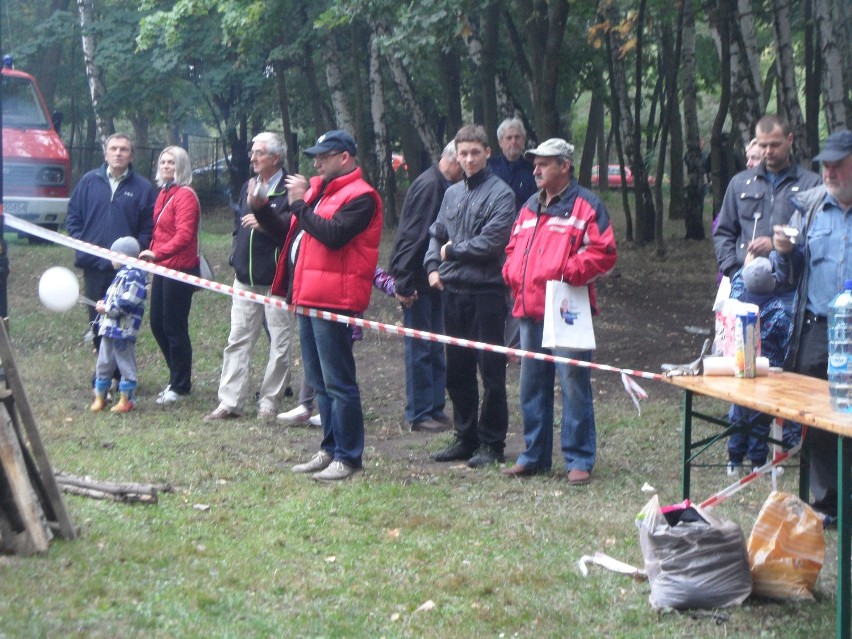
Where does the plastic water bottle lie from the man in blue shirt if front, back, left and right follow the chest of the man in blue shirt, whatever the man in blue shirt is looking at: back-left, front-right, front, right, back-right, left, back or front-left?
front-left

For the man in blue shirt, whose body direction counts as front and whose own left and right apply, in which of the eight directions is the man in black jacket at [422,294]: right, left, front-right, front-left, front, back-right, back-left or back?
right

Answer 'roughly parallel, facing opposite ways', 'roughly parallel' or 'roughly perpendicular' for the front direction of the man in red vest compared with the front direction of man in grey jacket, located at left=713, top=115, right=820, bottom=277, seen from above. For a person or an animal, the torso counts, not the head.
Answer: roughly perpendicular

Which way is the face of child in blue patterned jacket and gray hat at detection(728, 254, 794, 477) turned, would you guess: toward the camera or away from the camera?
away from the camera

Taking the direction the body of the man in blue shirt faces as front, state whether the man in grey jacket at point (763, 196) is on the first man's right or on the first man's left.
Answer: on the first man's right

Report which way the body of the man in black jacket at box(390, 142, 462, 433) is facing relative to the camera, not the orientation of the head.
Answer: to the viewer's right

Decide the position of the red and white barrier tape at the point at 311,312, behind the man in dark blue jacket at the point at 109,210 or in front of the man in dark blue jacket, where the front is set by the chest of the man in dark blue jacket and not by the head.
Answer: in front

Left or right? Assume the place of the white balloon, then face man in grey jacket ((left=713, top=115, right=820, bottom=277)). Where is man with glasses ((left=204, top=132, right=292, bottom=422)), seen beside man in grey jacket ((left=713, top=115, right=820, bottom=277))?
left
